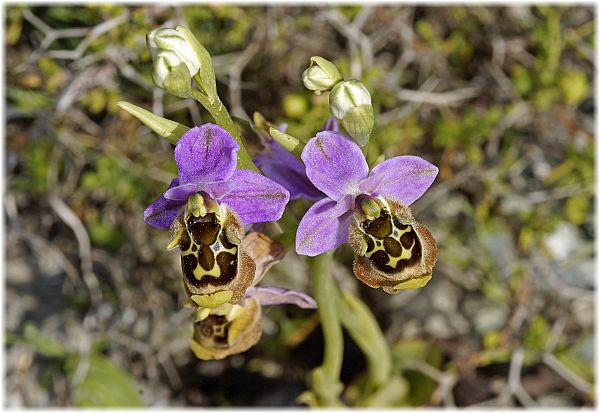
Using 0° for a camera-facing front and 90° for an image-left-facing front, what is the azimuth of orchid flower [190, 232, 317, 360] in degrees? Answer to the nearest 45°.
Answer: approximately 45°

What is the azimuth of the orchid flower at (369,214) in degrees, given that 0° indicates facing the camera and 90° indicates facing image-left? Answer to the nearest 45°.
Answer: approximately 0°
